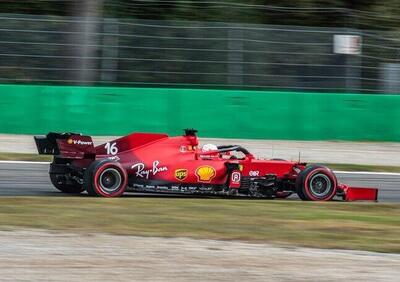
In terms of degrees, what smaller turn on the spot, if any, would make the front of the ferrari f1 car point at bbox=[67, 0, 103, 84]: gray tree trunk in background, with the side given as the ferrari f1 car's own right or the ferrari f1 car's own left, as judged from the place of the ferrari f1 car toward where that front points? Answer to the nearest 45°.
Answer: approximately 90° to the ferrari f1 car's own left

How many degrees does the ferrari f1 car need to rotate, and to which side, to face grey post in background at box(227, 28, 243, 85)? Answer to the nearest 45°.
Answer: approximately 90° to its left

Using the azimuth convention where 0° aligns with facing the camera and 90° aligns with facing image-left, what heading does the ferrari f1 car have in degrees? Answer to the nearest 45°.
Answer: approximately 270°

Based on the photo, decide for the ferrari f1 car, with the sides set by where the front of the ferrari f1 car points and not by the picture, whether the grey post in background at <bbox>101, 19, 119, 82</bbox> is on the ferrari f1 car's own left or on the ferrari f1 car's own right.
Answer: on the ferrari f1 car's own left
